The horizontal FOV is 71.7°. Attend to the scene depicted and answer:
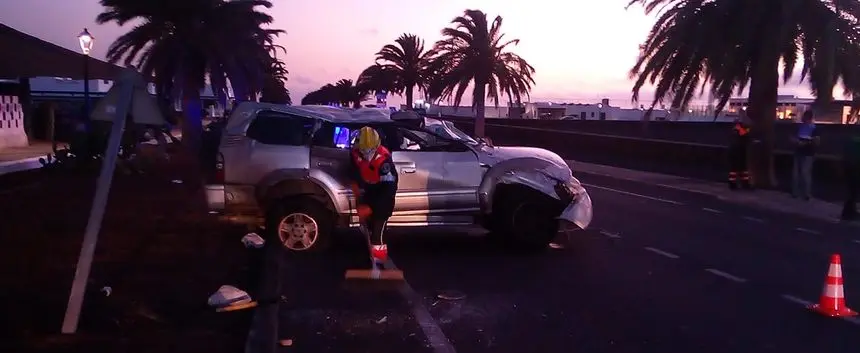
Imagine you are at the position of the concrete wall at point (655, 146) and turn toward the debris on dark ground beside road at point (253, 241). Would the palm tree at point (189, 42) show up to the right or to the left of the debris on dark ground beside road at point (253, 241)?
right

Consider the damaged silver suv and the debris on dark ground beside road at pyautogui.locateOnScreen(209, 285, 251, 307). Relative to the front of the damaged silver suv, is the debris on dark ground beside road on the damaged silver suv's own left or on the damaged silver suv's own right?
on the damaged silver suv's own right

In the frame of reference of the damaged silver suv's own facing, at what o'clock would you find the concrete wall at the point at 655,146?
The concrete wall is roughly at 10 o'clock from the damaged silver suv.

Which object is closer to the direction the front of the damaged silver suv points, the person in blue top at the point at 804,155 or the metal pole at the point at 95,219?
the person in blue top

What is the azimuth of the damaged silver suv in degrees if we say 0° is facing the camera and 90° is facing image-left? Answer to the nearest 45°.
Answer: approximately 270°

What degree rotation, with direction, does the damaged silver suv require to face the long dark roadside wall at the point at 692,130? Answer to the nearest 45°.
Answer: approximately 45° to its left

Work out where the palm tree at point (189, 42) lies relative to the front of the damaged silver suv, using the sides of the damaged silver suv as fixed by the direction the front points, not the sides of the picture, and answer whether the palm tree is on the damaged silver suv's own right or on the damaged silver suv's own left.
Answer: on the damaged silver suv's own left

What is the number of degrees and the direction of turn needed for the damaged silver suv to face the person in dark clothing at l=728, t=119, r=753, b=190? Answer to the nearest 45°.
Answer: approximately 45° to its left

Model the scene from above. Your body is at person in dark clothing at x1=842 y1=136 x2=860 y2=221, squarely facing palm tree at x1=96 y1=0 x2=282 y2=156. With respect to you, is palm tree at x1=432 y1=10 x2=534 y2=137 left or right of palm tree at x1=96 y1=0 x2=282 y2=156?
right

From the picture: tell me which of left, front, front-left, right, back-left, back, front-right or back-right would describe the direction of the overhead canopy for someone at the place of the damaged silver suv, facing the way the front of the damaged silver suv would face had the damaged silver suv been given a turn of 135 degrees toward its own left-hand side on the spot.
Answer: front
